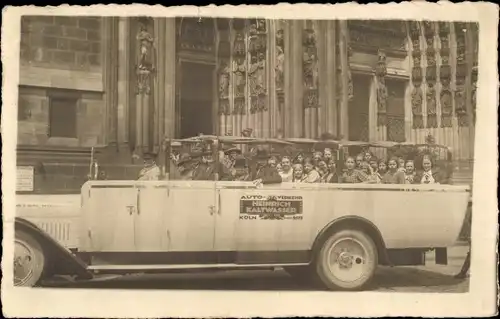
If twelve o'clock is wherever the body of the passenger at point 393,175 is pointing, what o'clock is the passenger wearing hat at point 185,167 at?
The passenger wearing hat is roughly at 3 o'clock from the passenger.

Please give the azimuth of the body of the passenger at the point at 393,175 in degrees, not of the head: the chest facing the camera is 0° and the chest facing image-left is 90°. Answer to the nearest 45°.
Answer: approximately 45°

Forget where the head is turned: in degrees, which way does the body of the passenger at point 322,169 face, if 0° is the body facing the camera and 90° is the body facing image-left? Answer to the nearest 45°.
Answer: approximately 45°
